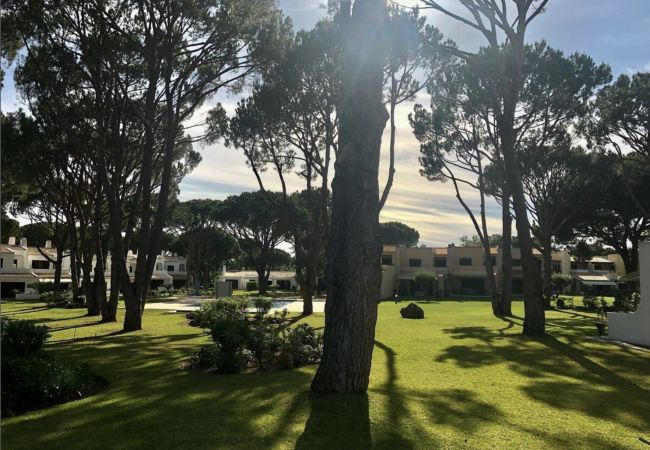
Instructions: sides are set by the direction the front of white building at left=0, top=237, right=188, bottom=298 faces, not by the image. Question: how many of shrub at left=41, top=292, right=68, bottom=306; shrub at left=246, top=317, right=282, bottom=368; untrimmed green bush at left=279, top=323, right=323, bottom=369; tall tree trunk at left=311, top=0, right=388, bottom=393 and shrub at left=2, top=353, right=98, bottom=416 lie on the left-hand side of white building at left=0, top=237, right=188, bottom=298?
0

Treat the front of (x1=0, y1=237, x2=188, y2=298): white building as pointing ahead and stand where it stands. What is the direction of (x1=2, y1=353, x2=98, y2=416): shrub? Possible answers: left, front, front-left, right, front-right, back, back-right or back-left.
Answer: front-right

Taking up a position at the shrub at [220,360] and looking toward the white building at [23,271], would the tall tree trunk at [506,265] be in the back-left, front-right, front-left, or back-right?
front-right

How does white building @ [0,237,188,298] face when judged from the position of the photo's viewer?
facing the viewer and to the right of the viewer

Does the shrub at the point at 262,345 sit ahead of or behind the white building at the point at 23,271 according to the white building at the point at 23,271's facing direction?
ahead

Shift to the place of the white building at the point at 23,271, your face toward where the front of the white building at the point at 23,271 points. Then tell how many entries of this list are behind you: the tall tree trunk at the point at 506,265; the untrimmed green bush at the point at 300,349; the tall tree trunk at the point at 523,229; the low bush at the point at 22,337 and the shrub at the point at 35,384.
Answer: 0

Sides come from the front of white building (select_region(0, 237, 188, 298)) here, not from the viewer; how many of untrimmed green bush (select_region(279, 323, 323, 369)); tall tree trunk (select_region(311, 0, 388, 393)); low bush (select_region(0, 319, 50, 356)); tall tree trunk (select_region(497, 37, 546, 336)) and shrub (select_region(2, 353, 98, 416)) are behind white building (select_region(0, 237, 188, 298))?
0

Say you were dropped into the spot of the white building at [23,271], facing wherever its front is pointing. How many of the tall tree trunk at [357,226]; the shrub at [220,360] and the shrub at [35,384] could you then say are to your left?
0

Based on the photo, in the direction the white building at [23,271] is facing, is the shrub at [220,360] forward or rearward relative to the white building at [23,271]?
forward

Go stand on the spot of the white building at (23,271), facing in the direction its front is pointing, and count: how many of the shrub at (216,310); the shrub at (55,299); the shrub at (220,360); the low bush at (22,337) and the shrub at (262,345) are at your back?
0

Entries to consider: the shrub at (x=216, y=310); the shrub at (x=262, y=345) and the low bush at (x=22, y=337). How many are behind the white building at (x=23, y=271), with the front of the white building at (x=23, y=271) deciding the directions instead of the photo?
0
